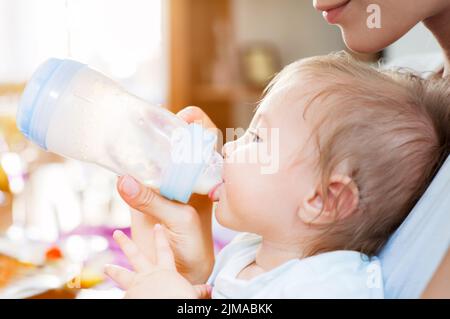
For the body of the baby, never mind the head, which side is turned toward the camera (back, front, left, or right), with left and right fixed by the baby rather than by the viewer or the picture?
left
